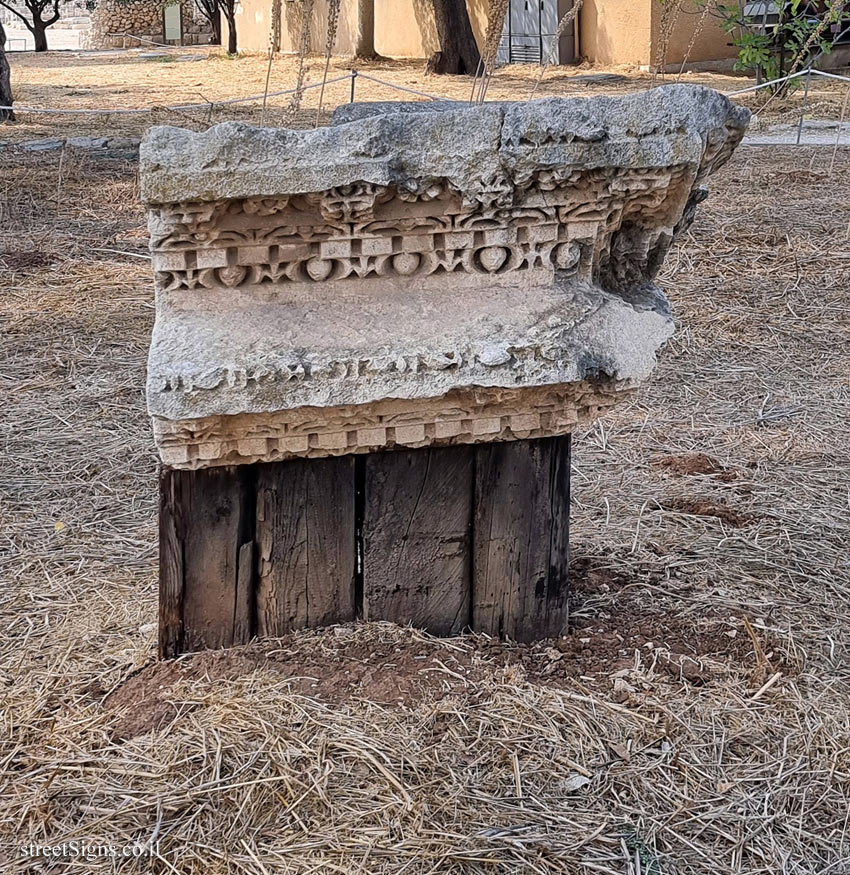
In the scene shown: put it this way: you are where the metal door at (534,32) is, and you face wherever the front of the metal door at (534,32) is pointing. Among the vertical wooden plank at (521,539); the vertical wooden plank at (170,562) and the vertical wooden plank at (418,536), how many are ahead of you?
3

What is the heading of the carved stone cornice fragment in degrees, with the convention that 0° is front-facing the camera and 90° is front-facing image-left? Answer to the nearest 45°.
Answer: approximately 0°

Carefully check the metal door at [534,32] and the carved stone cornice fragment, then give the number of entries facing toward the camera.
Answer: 2

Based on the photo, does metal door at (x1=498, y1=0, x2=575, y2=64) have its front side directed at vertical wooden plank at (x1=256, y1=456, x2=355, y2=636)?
yes

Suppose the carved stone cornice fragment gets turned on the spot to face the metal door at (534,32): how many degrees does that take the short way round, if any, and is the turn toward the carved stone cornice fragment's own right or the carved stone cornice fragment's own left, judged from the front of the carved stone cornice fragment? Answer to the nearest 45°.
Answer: approximately 180°

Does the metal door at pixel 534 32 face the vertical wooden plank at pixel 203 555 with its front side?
yes
